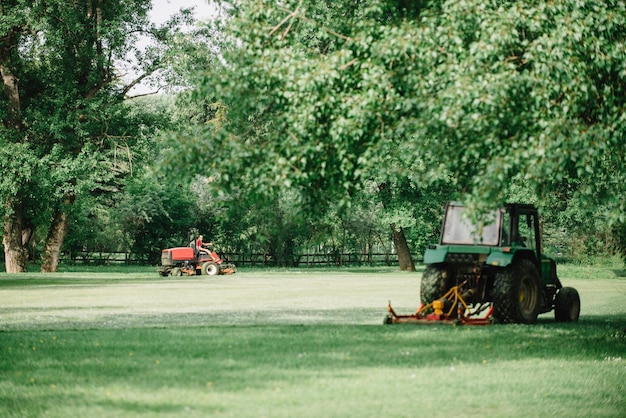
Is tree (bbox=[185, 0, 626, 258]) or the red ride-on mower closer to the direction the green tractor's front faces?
the red ride-on mower

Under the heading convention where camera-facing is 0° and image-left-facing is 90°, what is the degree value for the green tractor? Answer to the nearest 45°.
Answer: approximately 225°

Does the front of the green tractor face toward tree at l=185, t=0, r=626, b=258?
no

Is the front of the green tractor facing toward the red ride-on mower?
no

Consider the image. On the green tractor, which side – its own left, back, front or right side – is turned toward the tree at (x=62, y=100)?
left
